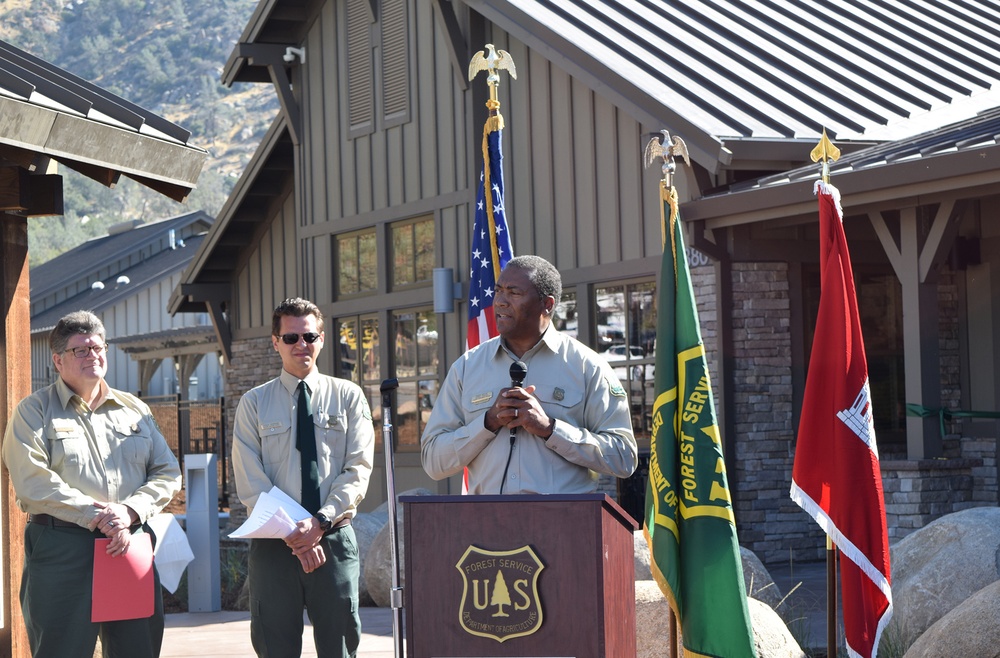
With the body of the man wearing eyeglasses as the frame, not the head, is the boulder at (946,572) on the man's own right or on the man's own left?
on the man's own left

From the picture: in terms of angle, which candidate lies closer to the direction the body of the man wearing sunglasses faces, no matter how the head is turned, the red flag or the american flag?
the red flag

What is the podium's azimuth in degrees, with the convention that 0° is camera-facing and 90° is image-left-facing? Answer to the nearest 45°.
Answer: approximately 0°

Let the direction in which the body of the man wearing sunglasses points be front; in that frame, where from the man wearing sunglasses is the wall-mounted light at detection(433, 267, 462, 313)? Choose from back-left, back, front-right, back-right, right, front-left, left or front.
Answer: back

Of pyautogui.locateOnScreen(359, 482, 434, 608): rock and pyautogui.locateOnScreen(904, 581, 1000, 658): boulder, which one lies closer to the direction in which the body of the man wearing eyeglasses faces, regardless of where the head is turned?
the boulder

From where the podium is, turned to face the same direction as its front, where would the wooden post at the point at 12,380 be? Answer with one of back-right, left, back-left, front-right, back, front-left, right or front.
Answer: back-right

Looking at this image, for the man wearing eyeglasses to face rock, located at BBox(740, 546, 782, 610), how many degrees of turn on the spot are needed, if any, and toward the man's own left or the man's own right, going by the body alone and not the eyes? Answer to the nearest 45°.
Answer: approximately 90° to the man's own left

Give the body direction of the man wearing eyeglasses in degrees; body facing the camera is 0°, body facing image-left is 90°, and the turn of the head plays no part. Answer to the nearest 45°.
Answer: approximately 315°

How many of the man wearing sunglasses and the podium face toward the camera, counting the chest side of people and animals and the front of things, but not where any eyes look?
2

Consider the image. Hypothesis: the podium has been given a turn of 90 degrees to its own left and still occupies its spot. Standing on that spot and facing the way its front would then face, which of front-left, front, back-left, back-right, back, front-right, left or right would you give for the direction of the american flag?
left

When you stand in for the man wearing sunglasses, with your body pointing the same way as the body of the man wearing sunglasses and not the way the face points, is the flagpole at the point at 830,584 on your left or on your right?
on your left

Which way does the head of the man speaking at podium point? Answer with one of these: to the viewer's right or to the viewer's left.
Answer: to the viewer's left
